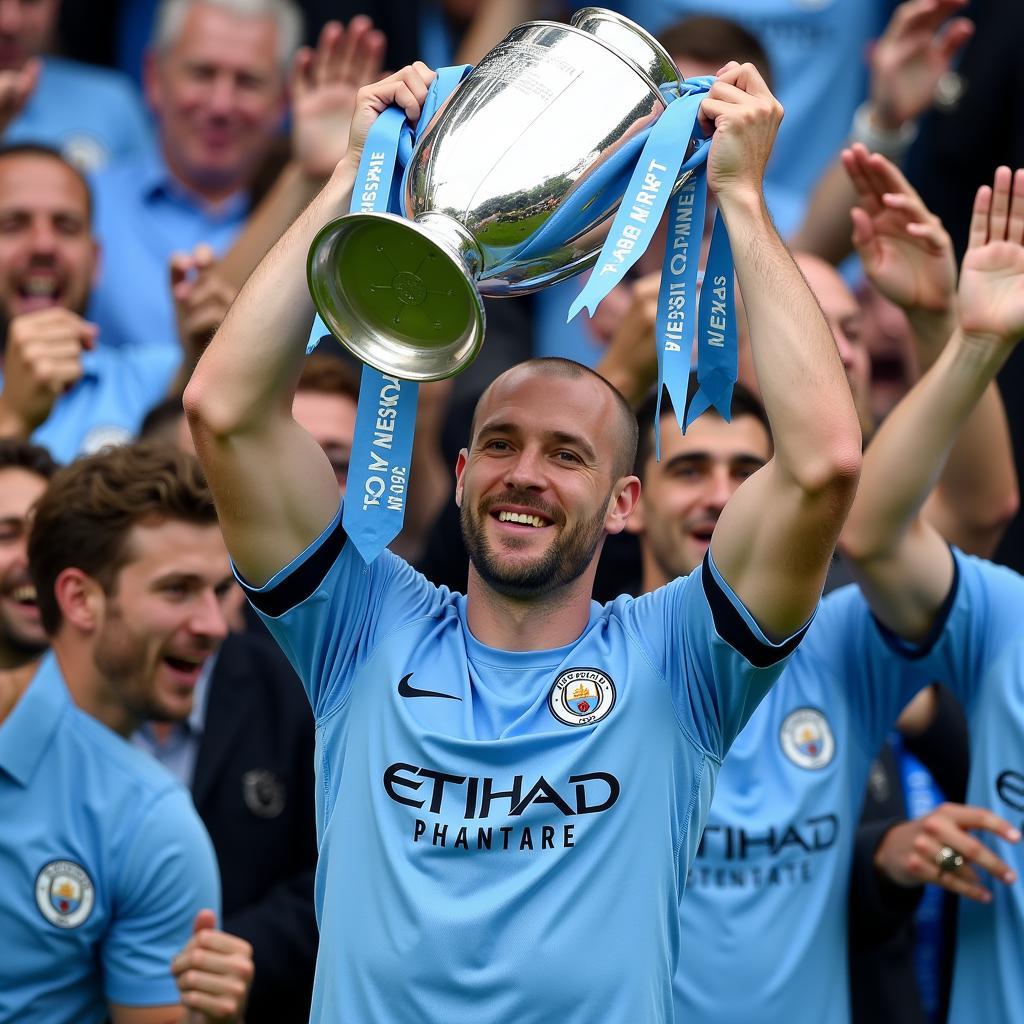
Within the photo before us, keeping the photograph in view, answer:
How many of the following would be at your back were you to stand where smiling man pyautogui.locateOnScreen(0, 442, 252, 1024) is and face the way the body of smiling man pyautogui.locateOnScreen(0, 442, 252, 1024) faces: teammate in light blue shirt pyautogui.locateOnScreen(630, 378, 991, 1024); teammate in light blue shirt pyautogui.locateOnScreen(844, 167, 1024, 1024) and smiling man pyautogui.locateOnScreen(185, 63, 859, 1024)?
0

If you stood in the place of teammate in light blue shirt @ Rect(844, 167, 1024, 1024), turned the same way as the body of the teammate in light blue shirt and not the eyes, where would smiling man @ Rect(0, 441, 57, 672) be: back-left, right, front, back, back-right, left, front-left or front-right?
right

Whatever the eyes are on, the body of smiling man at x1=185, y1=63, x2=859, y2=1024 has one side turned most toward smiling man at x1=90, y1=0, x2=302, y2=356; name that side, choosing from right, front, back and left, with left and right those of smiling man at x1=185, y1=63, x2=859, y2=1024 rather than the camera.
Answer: back

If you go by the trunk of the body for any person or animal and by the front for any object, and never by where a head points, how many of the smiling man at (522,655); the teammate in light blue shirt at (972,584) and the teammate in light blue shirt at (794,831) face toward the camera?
3

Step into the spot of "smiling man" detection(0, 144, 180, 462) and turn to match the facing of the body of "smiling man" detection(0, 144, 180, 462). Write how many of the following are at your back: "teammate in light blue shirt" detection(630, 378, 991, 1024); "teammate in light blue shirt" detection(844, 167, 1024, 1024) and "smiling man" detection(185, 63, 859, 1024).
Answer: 0

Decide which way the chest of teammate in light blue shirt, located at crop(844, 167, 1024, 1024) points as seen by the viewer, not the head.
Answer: toward the camera

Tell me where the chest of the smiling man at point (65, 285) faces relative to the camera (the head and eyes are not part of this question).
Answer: toward the camera

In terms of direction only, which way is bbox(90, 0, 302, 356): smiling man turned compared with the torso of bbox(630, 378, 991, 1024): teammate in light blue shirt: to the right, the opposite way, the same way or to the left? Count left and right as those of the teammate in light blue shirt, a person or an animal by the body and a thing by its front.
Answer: the same way

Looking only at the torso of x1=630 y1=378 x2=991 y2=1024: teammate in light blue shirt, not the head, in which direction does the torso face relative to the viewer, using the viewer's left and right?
facing the viewer

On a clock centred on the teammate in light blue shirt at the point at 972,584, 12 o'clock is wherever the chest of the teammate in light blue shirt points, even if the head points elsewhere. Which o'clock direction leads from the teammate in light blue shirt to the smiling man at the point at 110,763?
The smiling man is roughly at 3 o'clock from the teammate in light blue shirt.

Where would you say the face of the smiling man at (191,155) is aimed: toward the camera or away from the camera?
toward the camera

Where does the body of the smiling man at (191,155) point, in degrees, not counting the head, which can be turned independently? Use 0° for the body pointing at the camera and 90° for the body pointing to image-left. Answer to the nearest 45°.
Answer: approximately 0°

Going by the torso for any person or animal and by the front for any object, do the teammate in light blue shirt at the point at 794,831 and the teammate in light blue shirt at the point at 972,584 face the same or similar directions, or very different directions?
same or similar directions

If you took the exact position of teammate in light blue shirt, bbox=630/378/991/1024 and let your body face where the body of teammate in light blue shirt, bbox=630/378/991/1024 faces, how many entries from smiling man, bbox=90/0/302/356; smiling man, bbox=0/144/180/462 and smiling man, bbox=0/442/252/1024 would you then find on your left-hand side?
0

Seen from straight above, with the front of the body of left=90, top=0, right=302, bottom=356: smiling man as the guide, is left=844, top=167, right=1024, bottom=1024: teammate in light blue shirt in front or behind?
in front

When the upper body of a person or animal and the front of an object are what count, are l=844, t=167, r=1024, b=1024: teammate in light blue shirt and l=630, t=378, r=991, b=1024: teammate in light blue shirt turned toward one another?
no

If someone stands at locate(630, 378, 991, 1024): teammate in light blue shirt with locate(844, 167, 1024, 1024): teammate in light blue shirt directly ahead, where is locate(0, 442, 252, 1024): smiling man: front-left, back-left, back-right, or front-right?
back-right
